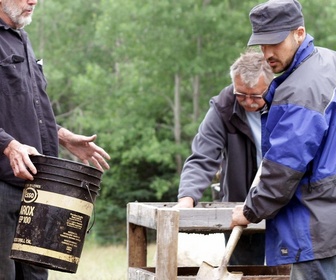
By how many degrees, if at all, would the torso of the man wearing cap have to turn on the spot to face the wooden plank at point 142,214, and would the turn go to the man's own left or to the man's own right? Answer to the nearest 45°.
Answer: approximately 45° to the man's own right

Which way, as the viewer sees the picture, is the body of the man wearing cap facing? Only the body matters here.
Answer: to the viewer's left

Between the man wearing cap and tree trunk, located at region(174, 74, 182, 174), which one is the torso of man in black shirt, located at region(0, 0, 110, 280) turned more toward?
the man wearing cap

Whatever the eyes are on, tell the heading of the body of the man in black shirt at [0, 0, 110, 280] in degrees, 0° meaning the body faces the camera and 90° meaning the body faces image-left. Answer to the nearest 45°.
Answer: approximately 315°

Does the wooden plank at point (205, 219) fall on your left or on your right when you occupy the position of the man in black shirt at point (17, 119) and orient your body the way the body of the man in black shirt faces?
on your left

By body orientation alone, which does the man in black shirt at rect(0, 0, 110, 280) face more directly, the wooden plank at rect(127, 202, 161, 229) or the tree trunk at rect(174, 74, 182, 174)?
the wooden plank

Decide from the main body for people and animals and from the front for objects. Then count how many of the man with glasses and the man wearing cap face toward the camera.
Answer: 1

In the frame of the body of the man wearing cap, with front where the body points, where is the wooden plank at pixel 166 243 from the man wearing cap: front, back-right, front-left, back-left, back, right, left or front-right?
front-right

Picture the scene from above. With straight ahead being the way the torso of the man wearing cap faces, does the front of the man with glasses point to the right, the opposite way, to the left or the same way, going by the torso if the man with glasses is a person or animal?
to the left
